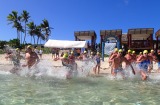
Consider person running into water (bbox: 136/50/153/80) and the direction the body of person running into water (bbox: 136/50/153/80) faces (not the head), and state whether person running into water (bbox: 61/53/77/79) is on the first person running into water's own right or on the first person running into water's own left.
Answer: on the first person running into water's own right

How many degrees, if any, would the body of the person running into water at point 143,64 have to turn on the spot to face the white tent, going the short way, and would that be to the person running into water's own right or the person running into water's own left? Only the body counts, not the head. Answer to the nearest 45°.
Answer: approximately 135° to the person running into water's own right

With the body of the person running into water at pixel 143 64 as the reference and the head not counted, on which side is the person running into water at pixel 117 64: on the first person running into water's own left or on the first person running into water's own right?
on the first person running into water's own right

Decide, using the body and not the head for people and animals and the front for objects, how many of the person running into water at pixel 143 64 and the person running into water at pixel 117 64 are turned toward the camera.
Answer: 2

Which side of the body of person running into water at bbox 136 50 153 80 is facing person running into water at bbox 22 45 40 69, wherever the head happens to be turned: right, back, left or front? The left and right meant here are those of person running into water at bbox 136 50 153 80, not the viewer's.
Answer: right

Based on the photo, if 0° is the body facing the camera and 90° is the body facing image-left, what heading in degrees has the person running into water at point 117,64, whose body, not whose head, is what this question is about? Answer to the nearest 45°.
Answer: approximately 0°

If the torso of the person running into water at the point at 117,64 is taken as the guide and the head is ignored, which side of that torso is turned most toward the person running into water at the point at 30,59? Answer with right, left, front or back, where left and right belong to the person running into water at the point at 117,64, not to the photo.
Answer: right

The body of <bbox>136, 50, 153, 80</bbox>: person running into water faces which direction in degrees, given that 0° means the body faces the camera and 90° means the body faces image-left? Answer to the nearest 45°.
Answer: approximately 0°

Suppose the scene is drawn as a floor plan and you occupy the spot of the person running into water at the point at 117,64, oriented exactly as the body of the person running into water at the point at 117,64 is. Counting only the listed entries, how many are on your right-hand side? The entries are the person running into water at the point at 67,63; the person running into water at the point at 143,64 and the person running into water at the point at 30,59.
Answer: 2
